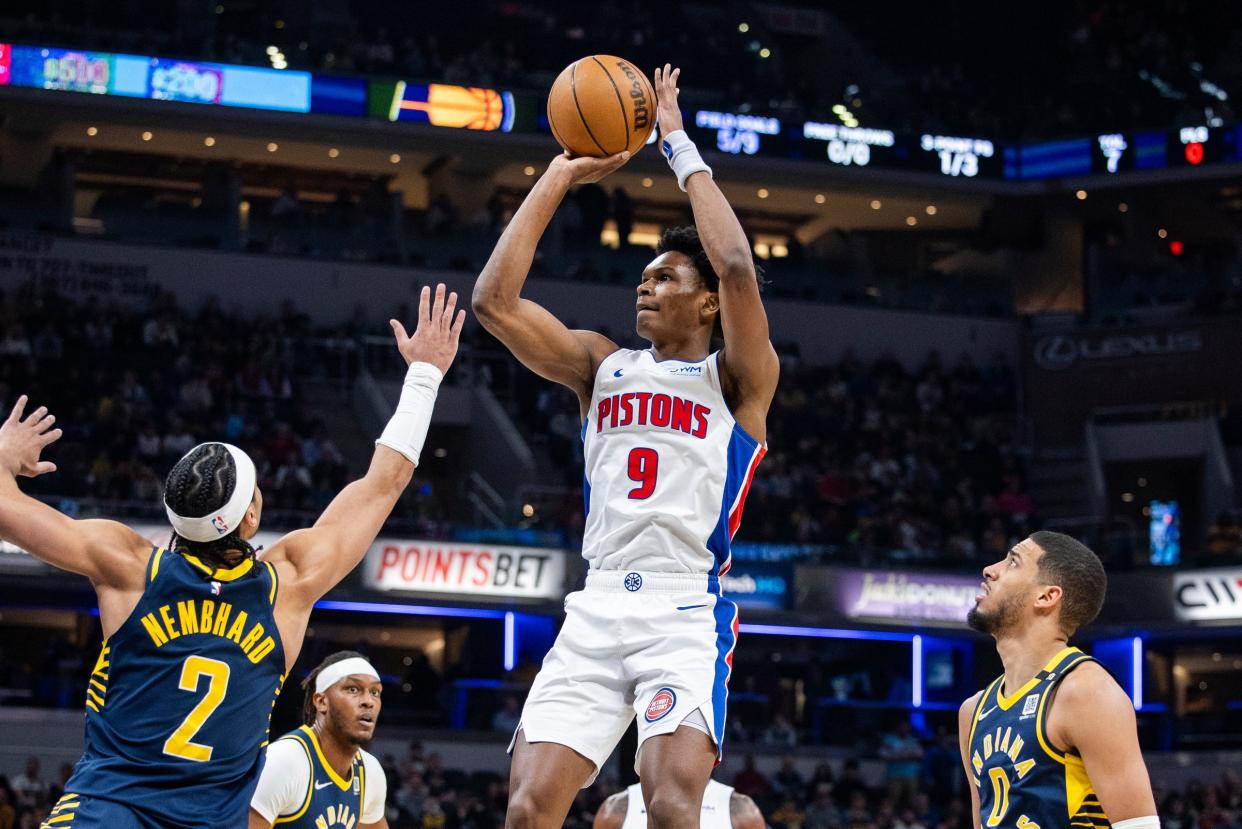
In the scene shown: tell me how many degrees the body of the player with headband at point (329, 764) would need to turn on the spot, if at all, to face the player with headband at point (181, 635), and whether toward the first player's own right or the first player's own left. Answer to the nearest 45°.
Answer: approximately 45° to the first player's own right

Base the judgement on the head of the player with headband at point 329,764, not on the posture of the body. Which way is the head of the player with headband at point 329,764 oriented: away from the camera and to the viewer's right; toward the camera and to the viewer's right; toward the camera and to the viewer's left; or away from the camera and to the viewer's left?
toward the camera and to the viewer's right

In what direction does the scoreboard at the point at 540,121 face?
toward the camera

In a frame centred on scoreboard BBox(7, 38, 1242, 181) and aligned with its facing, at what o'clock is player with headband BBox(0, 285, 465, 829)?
The player with headband is roughly at 12 o'clock from the scoreboard.

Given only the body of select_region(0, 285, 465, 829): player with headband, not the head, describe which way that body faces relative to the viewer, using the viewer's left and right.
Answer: facing away from the viewer

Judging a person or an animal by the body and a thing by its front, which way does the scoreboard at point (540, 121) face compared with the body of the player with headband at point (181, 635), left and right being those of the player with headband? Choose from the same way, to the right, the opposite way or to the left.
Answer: the opposite way

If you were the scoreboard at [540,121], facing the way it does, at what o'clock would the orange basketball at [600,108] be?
The orange basketball is roughly at 12 o'clock from the scoreboard.

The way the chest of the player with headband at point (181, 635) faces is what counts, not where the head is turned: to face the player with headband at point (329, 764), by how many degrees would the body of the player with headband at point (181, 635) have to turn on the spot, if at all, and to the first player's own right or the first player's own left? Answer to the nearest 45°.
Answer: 0° — they already face them

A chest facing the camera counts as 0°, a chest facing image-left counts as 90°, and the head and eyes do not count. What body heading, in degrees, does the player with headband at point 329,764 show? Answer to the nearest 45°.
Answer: approximately 315°

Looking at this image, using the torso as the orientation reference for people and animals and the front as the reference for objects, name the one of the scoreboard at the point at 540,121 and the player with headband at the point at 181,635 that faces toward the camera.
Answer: the scoreboard

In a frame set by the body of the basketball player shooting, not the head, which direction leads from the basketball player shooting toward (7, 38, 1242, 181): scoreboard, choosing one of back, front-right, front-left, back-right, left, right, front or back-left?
back-right

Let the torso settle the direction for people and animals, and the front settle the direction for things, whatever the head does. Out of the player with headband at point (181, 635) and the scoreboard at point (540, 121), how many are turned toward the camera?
1

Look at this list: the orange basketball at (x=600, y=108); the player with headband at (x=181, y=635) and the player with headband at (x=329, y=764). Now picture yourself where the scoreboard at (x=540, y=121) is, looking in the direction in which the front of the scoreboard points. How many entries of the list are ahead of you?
3

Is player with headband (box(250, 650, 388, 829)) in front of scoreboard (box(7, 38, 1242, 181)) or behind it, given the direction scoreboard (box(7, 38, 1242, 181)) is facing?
in front

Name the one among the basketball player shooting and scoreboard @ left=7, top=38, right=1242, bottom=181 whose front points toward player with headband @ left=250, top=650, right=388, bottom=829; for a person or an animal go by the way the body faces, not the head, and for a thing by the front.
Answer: the scoreboard
